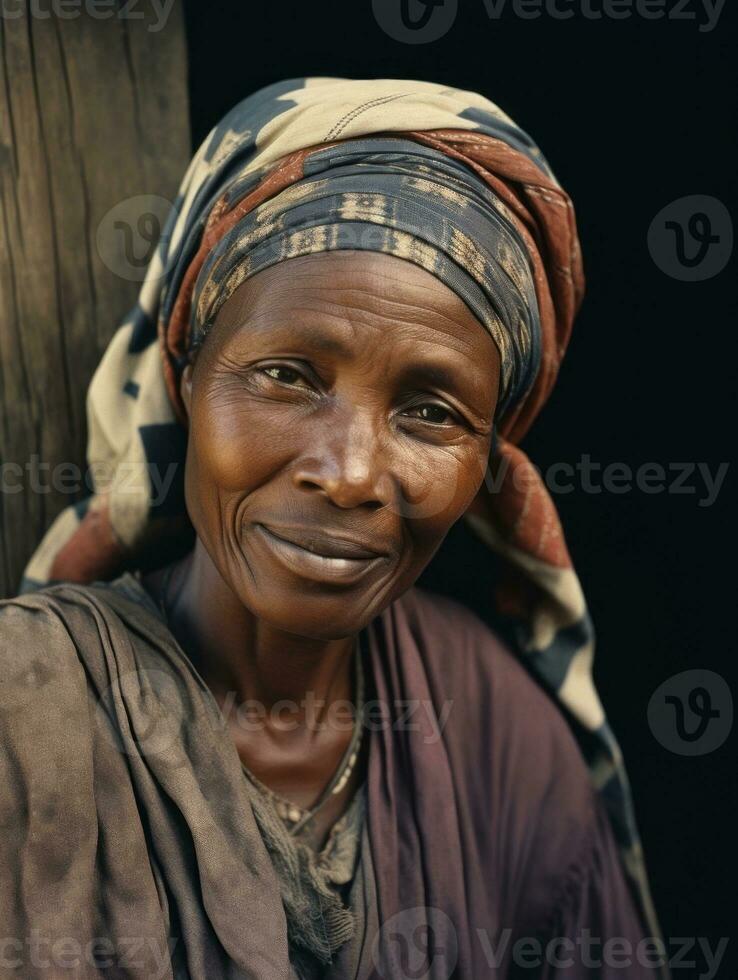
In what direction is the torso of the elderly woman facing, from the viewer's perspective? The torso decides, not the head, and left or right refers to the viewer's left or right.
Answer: facing the viewer

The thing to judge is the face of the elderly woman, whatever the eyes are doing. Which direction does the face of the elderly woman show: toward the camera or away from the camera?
toward the camera

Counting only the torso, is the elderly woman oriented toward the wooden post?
no
